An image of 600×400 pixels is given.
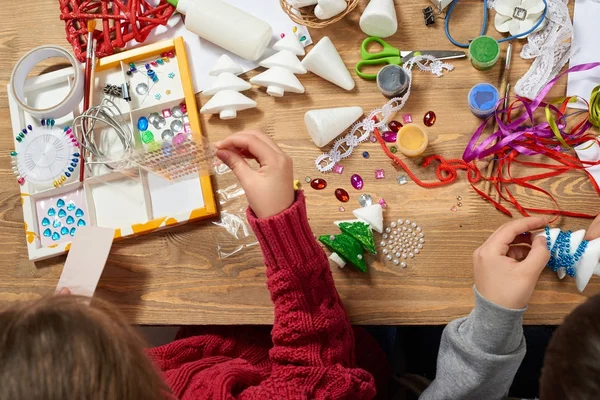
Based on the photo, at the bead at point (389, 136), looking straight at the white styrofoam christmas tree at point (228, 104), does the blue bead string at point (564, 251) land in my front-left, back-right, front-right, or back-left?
back-left

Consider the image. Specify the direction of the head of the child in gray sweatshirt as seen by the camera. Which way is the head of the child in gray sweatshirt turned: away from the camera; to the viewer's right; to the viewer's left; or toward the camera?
away from the camera

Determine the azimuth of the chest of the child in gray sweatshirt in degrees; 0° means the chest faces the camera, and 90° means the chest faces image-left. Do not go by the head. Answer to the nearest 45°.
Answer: approximately 180°

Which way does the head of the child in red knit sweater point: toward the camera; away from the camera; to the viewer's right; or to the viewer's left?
away from the camera

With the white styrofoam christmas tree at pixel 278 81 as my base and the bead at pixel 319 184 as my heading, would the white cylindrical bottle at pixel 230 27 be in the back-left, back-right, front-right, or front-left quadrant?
back-right
